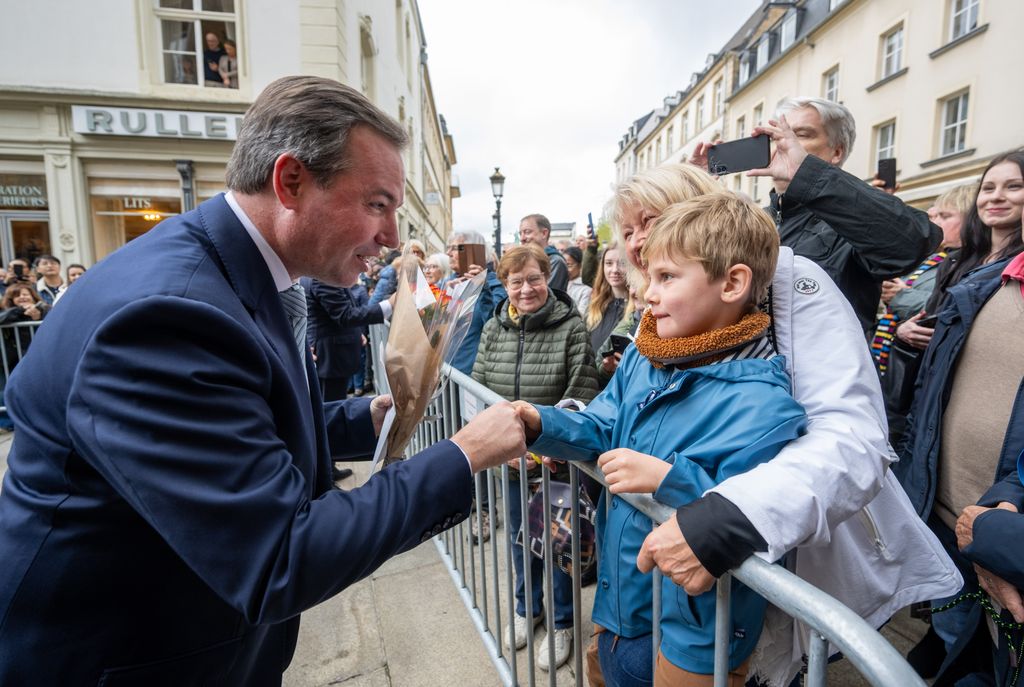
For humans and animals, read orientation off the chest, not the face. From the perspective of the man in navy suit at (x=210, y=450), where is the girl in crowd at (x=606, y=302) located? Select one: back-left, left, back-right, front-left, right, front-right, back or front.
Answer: front-left

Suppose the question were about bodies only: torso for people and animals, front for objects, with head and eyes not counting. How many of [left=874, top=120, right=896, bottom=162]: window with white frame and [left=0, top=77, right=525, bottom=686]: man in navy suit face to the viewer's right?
1

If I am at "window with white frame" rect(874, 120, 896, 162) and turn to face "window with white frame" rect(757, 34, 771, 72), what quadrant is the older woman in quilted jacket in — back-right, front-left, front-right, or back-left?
back-left

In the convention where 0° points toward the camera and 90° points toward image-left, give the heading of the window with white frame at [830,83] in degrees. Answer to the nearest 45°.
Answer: approximately 45°

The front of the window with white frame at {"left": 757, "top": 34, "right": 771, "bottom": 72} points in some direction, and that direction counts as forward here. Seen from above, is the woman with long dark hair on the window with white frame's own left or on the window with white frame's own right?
on the window with white frame's own left

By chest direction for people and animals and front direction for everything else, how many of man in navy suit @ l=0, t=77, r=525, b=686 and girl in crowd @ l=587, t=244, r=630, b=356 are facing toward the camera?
1

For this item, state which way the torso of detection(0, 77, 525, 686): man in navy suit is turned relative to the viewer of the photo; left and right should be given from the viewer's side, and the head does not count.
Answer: facing to the right of the viewer

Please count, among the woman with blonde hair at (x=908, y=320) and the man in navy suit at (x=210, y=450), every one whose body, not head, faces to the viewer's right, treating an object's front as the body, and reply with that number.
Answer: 1

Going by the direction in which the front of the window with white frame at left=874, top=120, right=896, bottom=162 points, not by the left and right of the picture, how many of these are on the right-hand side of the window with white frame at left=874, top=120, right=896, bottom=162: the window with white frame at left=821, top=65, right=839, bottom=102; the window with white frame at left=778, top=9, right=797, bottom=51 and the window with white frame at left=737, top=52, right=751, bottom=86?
3

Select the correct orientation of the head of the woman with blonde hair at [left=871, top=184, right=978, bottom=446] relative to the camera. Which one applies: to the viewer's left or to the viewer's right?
to the viewer's left

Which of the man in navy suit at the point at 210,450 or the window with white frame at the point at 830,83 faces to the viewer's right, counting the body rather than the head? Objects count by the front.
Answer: the man in navy suit

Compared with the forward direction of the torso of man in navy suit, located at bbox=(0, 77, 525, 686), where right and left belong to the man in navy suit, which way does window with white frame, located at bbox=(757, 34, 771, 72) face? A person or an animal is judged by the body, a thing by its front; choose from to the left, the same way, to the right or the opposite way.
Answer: the opposite way

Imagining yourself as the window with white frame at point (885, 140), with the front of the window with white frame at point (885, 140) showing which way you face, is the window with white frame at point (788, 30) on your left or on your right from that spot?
on your right

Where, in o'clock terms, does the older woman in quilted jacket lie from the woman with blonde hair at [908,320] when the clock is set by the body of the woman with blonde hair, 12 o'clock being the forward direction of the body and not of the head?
The older woman in quilted jacket is roughly at 12 o'clock from the woman with blonde hair.

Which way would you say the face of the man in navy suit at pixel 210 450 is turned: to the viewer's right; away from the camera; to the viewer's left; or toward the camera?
to the viewer's right
